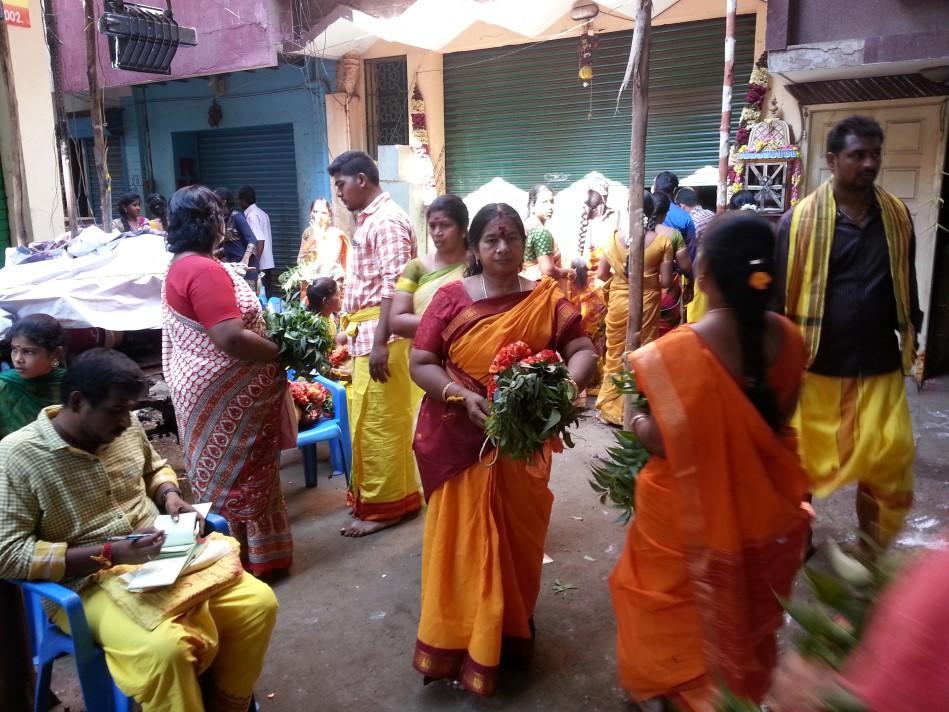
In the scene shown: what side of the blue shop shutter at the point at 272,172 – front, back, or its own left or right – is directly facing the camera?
front

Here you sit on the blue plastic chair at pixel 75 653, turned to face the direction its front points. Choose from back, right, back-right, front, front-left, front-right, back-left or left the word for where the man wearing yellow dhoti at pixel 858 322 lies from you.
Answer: front-left

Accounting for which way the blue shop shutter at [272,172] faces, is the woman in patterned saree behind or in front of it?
in front

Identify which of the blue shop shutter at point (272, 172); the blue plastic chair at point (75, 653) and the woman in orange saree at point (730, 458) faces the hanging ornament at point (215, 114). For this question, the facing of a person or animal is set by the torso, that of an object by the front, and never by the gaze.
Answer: the woman in orange saree

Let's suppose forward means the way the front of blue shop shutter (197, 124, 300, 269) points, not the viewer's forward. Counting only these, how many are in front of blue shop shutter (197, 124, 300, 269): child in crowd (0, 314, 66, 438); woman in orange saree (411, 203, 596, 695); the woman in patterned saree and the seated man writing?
4

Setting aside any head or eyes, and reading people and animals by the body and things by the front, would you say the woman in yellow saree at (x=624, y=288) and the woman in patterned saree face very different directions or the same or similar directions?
same or similar directions

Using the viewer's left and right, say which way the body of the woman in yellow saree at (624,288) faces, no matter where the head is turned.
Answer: facing away from the viewer

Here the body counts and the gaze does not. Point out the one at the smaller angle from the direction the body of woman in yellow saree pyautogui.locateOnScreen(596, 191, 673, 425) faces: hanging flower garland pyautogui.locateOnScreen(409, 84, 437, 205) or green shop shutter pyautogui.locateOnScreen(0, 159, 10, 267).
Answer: the hanging flower garland

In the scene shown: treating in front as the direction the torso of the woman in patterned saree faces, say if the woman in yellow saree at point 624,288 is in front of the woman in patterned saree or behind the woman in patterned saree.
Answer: in front

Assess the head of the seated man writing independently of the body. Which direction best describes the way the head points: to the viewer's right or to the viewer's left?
to the viewer's right

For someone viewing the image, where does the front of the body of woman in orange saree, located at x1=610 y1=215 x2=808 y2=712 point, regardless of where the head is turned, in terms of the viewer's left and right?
facing away from the viewer and to the left of the viewer

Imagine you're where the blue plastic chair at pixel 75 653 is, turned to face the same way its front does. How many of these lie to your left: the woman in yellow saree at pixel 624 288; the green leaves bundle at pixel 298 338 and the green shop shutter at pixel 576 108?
3

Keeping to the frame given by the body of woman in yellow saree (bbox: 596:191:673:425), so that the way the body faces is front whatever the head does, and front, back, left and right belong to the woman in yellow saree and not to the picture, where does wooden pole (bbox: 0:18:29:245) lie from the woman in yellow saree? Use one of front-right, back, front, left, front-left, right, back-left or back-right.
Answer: left
